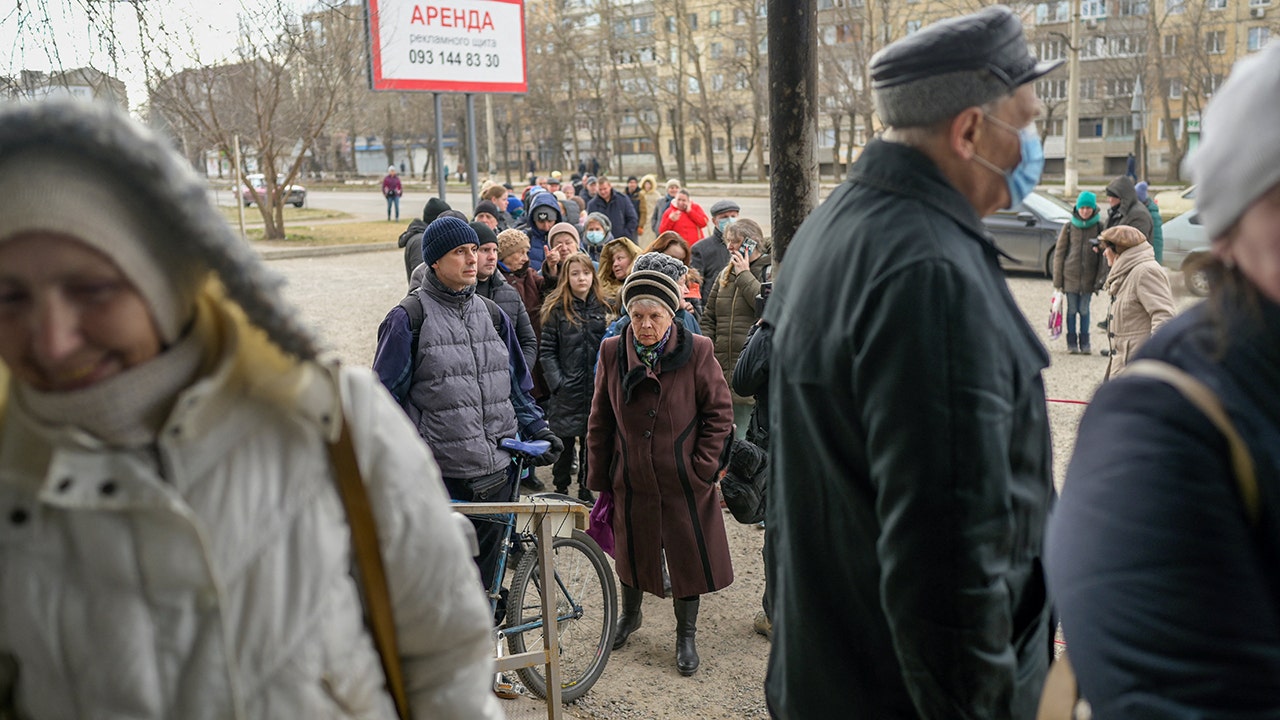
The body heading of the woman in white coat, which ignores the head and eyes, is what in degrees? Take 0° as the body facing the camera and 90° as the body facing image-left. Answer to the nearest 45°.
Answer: approximately 0°

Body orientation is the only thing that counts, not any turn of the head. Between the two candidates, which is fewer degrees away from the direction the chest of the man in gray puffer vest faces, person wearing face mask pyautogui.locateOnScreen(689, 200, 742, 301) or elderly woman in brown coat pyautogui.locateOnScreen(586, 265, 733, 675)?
the elderly woman in brown coat

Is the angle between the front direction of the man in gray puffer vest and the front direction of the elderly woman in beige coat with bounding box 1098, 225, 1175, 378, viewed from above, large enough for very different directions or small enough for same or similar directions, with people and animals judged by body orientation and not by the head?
very different directions

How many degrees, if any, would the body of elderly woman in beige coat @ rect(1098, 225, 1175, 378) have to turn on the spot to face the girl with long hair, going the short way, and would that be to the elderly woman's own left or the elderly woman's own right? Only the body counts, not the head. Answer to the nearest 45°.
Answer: approximately 45° to the elderly woman's own left

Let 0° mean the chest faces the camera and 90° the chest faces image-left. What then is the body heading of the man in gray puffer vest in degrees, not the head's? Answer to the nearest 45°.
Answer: approximately 315°

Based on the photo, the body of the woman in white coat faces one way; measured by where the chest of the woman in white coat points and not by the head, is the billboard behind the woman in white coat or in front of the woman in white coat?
behind

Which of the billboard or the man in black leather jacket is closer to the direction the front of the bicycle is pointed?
the man in black leather jacket

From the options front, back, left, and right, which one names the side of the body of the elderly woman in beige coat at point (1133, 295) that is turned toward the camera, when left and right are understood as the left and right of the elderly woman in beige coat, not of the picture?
left

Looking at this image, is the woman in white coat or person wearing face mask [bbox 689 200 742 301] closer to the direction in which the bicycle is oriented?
the woman in white coat

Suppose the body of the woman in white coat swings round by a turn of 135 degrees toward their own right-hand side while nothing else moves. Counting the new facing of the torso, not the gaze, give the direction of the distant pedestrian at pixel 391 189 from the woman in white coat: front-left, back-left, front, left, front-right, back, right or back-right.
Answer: front-right
